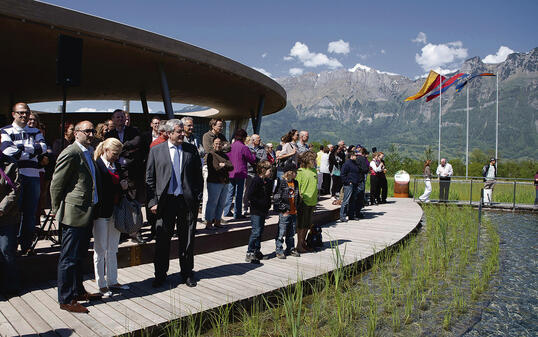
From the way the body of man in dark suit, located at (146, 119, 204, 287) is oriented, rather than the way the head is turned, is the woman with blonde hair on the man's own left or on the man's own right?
on the man's own right

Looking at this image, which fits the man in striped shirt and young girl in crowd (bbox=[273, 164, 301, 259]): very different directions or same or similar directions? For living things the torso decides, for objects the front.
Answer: same or similar directions

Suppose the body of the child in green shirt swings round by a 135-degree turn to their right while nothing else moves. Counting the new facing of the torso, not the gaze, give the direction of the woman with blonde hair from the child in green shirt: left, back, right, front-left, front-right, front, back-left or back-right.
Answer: front

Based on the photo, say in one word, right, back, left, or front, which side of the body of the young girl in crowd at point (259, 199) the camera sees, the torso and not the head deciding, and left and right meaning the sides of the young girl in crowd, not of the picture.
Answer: right

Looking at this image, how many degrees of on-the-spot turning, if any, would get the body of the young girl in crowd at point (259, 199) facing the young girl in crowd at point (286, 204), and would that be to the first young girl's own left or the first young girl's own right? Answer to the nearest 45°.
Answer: approximately 45° to the first young girl's own left

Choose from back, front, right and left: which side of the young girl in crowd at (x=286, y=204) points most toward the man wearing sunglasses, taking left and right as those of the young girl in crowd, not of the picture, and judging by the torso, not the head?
right

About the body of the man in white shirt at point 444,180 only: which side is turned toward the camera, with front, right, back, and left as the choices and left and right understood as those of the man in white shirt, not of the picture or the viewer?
front

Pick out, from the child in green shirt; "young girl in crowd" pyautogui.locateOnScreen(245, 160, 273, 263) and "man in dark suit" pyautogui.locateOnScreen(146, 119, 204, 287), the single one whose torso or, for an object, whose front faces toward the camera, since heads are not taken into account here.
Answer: the man in dark suit

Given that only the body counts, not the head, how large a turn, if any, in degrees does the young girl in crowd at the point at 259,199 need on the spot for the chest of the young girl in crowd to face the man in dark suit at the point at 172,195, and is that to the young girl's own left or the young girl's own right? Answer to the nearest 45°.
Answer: approximately 135° to the young girl's own right

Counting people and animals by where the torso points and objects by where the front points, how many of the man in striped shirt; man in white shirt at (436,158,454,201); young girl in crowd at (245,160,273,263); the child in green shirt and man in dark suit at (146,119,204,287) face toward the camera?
3

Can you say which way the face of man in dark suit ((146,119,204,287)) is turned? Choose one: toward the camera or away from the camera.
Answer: toward the camera

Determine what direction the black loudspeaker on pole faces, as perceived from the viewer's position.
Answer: facing the viewer and to the right of the viewer

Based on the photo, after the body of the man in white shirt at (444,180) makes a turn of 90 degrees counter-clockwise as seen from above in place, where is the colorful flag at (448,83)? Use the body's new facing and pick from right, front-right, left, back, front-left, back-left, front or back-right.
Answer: left
